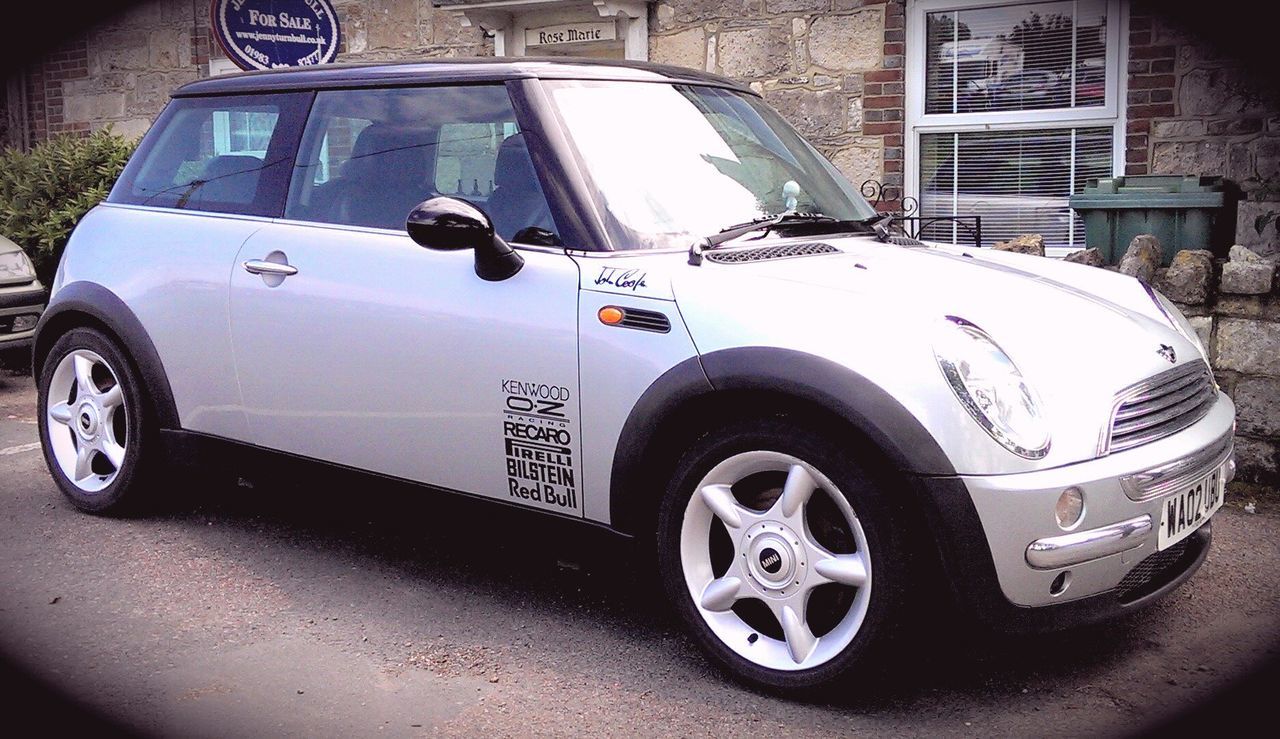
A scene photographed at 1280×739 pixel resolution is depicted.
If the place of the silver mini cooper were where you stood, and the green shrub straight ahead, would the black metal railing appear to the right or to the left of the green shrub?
right

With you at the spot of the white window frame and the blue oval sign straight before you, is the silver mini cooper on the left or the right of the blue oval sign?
left

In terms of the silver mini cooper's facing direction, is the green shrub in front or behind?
behind

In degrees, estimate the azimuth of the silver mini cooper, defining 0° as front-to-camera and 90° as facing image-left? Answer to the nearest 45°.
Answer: approximately 315°

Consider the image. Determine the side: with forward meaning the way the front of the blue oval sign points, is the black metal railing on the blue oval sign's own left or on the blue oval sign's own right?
on the blue oval sign's own left

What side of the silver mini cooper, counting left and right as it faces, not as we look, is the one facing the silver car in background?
back
